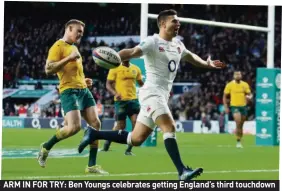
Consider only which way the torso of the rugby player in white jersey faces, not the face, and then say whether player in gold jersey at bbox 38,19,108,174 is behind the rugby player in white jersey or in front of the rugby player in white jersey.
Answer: behind

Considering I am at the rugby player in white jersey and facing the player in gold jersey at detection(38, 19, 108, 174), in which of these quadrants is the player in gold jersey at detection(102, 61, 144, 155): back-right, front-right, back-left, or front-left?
front-right

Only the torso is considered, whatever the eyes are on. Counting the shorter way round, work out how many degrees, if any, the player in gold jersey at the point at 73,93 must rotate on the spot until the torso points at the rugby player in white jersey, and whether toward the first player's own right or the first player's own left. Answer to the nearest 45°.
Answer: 0° — they already face them

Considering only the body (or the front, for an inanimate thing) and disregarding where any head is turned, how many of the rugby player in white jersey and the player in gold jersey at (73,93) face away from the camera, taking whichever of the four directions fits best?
0

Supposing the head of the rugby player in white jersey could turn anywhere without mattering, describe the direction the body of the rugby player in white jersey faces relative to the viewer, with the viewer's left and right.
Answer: facing the viewer and to the right of the viewer

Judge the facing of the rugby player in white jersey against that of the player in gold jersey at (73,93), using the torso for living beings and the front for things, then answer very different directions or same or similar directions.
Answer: same or similar directions

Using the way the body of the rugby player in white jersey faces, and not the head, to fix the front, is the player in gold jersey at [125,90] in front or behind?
behind

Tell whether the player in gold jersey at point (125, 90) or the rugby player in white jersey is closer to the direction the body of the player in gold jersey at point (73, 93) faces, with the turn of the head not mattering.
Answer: the rugby player in white jersey
